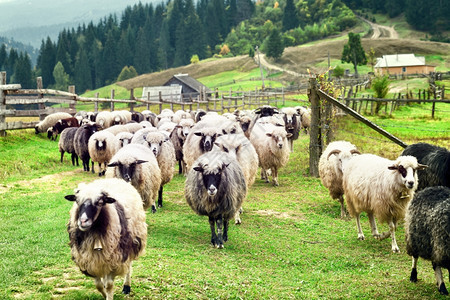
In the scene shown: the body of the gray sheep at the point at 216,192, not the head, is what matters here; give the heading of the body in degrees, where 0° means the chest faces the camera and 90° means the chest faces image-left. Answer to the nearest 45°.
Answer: approximately 0°

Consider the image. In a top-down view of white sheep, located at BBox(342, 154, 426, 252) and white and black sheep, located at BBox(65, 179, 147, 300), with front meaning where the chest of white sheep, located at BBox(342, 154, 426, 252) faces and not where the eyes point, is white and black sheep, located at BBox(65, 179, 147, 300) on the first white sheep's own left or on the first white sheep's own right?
on the first white sheep's own right

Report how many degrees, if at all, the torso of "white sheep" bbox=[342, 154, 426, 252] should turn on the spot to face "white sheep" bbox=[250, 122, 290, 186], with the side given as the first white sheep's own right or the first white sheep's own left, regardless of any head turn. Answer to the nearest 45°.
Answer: approximately 180°

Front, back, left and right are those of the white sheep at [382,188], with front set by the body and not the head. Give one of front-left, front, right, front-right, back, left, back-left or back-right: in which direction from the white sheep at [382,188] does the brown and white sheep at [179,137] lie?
back

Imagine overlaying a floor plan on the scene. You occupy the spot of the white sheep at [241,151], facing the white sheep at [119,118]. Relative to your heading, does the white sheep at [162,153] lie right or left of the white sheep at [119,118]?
left

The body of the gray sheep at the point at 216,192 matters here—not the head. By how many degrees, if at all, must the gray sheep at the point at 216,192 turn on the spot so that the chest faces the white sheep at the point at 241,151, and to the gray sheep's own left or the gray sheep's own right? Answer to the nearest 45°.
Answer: approximately 180°

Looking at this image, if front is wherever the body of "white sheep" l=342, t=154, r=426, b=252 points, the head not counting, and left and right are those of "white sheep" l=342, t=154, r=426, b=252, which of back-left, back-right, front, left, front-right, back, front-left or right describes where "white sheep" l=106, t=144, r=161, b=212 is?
back-right

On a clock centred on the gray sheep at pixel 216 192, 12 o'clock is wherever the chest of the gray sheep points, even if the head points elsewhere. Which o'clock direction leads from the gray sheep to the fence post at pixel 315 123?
The fence post is roughly at 7 o'clock from the gray sheep.

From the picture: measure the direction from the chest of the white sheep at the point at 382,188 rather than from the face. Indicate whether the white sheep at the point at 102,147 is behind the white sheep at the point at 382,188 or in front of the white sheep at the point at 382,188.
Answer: behind

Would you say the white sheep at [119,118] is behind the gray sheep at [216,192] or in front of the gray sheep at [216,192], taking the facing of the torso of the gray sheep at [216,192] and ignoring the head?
behind
